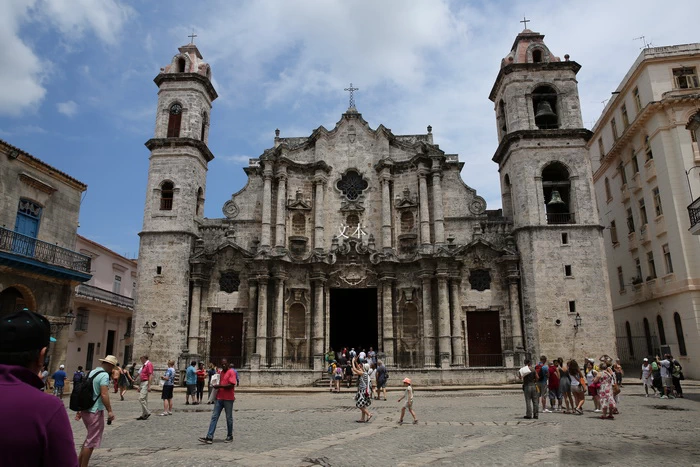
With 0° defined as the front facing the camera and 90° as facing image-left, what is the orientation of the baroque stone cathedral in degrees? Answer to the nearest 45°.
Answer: approximately 0°

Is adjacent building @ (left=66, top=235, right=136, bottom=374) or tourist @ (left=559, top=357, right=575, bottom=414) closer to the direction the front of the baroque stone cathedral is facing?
the tourist

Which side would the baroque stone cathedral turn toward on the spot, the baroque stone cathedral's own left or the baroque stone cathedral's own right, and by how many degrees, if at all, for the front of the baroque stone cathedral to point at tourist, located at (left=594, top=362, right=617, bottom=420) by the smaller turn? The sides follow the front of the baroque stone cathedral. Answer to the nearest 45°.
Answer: approximately 45° to the baroque stone cathedral's own left

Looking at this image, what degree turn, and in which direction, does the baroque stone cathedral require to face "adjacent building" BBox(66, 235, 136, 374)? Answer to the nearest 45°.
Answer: approximately 90° to its right

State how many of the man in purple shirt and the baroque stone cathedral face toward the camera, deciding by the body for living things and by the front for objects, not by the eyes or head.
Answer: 1

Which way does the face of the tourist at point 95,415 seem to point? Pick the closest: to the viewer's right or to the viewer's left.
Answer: to the viewer's right

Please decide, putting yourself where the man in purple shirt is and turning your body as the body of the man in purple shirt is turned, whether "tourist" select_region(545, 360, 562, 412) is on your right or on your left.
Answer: on your right

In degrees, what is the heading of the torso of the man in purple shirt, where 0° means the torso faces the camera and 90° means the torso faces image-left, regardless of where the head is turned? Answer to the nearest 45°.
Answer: approximately 180°
